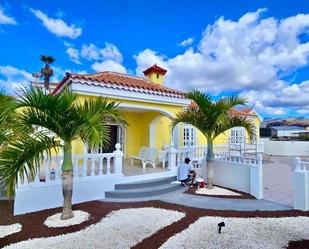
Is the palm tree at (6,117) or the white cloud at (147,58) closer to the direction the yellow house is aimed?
the palm tree

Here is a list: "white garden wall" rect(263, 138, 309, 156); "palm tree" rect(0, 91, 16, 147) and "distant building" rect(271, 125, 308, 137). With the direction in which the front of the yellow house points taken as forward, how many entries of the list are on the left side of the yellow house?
2

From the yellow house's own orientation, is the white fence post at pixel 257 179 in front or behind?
in front

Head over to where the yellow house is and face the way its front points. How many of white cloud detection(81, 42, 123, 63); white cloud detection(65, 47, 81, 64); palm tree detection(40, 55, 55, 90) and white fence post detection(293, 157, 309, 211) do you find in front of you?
1

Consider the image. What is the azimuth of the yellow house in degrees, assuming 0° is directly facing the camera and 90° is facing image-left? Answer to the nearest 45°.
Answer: approximately 315°

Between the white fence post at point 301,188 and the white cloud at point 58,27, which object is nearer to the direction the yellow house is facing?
the white fence post

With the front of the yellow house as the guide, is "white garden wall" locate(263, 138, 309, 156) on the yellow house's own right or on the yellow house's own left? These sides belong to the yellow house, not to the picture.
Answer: on the yellow house's own left

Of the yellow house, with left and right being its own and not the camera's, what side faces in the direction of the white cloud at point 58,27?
back

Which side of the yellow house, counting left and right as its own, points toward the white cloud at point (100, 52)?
back

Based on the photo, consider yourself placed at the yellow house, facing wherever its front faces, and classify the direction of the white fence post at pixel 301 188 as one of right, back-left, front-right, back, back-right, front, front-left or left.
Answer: front

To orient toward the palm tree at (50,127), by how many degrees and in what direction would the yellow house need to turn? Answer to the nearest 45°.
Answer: approximately 45° to its right
